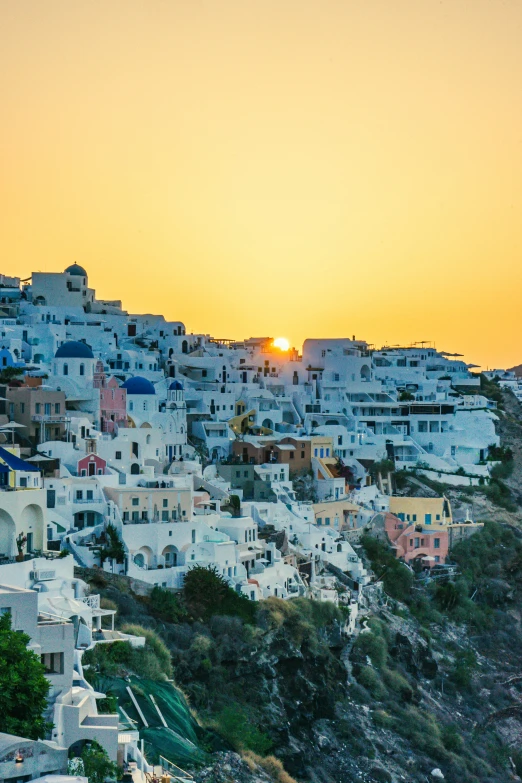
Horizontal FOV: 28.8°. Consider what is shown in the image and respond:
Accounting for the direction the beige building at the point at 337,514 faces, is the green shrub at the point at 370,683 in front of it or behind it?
in front

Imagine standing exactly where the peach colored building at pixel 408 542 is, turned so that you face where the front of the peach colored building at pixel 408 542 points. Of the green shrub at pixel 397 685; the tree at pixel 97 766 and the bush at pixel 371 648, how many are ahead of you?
3

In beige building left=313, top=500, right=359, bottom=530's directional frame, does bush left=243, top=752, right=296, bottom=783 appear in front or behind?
in front

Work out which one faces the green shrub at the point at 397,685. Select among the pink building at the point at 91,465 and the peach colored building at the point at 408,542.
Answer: the peach colored building

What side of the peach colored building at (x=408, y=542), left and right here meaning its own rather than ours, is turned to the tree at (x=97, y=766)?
front

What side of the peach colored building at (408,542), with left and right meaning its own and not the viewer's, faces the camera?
front

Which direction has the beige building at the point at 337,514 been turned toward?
toward the camera

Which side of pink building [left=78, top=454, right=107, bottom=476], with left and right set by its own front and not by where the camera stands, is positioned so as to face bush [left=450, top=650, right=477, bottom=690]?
left

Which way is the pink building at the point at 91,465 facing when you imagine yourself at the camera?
facing the viewer
